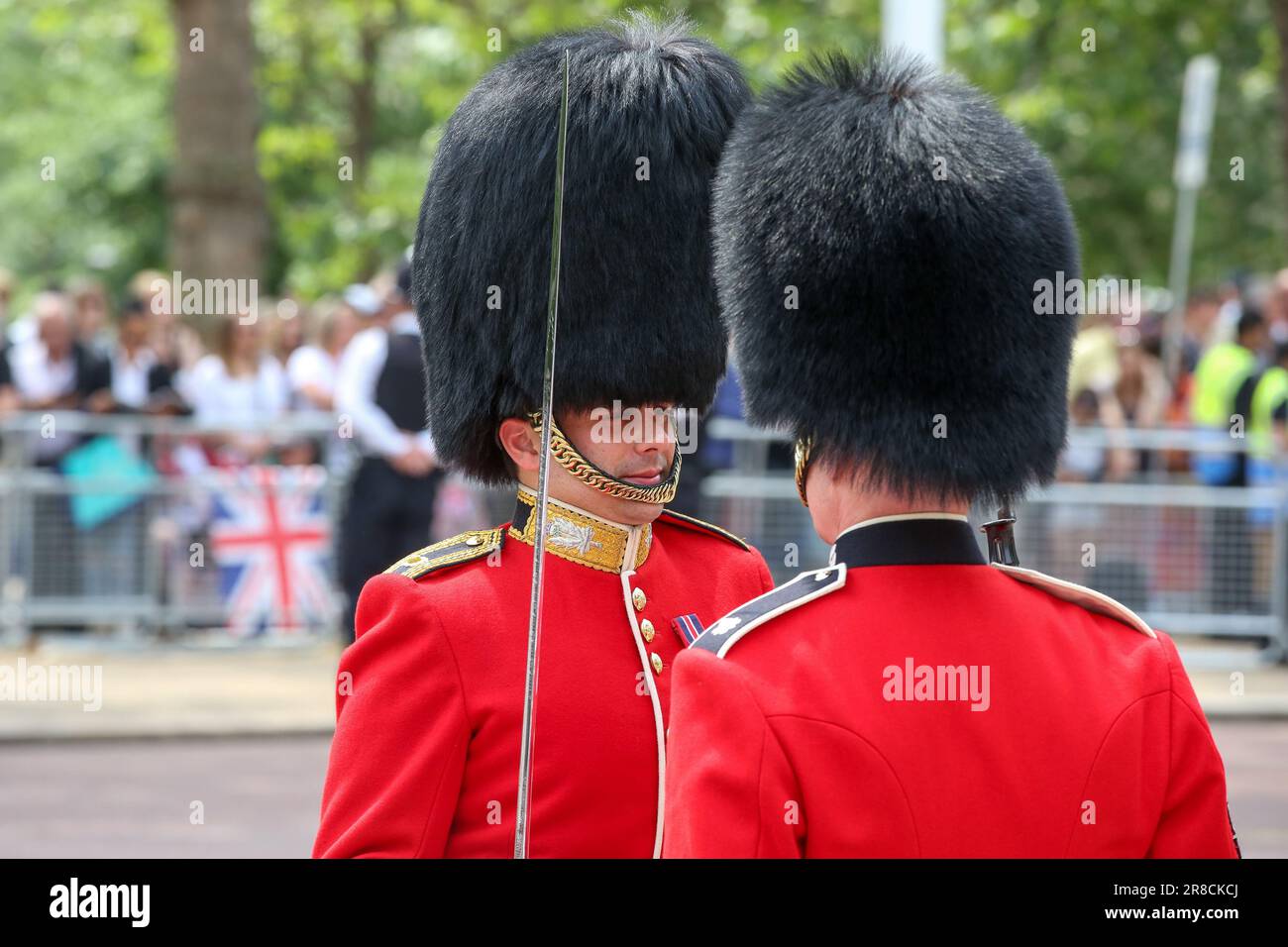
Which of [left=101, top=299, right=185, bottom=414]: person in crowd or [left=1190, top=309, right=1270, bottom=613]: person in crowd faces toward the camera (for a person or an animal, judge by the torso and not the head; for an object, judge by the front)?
[left=101, top=299, right=185, bottom=414]: person in crowd

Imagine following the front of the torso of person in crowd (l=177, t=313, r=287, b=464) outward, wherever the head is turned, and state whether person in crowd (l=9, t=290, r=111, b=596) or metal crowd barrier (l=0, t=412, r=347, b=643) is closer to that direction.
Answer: the metal crowd barrier

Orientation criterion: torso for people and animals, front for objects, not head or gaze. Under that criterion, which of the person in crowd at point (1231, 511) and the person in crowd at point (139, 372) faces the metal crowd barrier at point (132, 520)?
the person in crowd at point (139, 372)

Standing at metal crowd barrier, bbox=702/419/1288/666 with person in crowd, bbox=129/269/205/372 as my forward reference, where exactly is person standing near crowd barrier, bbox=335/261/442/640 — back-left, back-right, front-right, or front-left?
front-left

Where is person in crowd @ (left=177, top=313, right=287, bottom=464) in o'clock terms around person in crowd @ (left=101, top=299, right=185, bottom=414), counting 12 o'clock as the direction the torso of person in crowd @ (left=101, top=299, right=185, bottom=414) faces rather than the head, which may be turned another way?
person in crowd @ (left=177, top=313, right=287, bottom=464) is roughly at 10 o'clock from person in crowd @ (left=101, top=299, right=185, bottom=414).

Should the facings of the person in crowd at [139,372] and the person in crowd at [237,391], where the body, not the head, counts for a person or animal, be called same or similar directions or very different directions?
same or similar directions

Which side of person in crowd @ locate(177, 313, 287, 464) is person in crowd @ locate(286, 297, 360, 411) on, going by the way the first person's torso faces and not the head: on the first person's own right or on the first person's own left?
on the first person's own left

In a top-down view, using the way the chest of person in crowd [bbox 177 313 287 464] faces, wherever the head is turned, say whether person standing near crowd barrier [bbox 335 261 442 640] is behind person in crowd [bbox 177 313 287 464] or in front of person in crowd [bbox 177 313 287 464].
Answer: in front

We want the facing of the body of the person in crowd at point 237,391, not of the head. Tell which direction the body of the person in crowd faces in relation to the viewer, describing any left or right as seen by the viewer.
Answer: facing the viewer

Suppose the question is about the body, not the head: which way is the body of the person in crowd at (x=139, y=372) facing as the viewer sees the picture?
toward the camera
